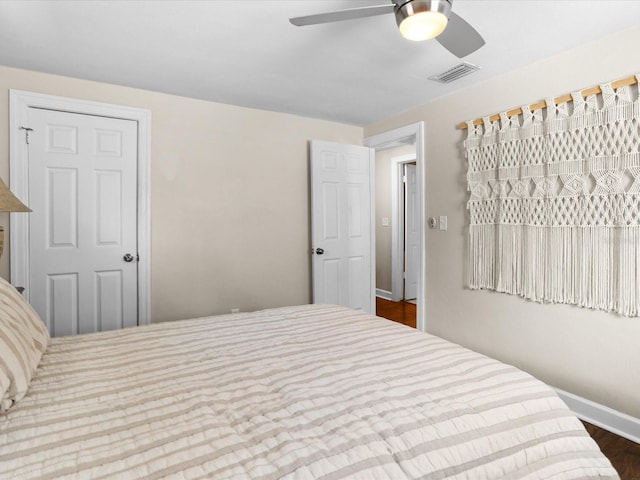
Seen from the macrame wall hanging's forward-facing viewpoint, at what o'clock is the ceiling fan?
The ceiling fan is roughly at 11 o'clock from the macrame wall hanging.

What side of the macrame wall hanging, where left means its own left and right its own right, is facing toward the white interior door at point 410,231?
right

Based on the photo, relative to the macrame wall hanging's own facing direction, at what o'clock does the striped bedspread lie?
The striped bedspread is roughly at 11 o'clock from the macrame wall hanging.

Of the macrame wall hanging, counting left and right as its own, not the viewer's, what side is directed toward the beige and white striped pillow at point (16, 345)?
front

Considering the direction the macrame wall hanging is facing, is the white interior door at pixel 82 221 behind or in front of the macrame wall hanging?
in front

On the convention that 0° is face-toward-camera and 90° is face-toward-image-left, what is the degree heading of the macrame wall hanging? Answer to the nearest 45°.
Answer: approximately 45°

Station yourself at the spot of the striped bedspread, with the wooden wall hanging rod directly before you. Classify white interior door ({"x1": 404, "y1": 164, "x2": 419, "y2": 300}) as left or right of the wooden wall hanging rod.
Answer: left
